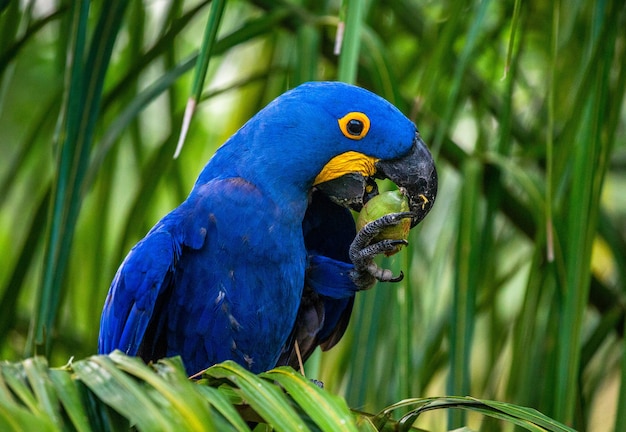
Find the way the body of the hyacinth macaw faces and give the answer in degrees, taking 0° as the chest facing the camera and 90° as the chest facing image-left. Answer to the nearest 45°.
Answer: approximately 270°
